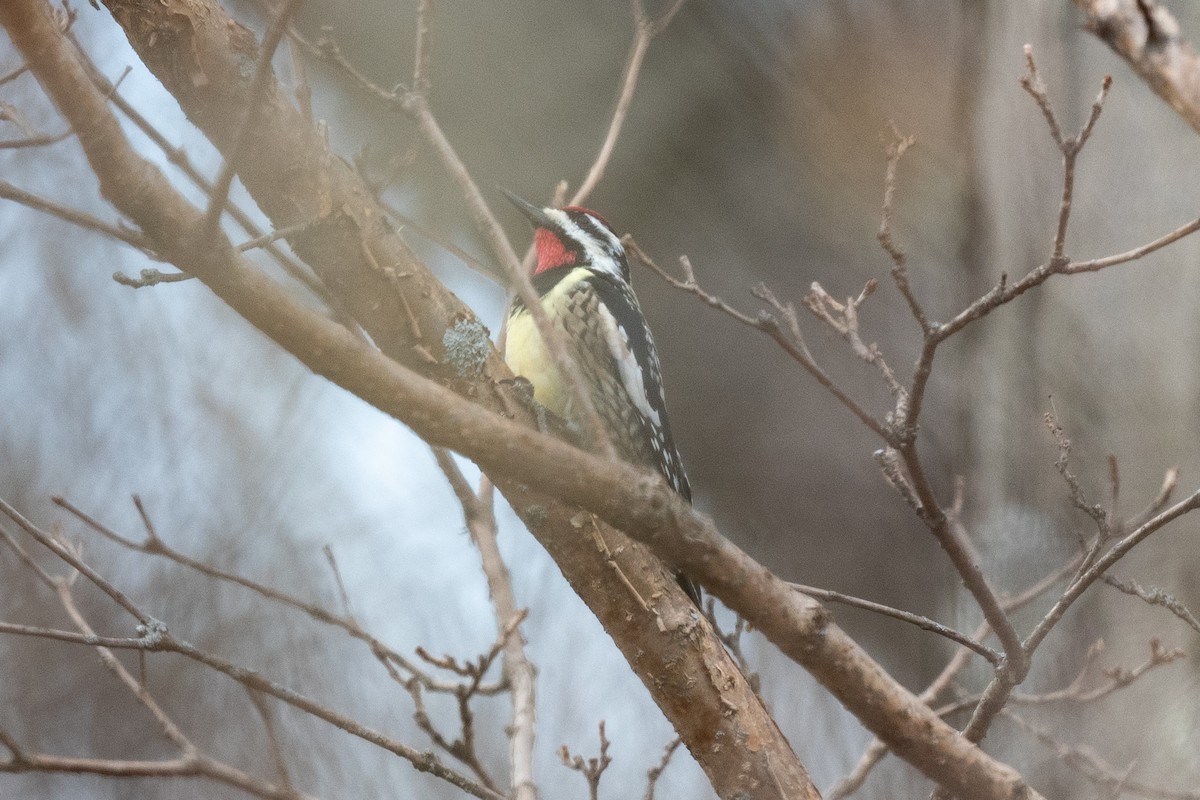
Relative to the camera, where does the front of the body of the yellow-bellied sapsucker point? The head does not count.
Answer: to the viewer's left

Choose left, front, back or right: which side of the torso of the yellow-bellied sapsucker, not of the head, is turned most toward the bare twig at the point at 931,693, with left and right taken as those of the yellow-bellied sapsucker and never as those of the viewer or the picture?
back

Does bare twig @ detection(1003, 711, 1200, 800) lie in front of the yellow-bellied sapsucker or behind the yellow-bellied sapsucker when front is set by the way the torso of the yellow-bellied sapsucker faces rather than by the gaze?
behind
